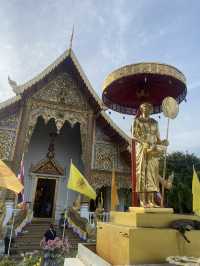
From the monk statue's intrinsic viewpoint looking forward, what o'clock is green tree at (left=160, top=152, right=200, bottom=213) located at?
The green tree is roughly at 8 o'clock from the monk statue.

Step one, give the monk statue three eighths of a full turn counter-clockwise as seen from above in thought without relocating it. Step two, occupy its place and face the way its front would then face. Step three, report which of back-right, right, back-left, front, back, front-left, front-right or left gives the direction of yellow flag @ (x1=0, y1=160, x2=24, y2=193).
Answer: left

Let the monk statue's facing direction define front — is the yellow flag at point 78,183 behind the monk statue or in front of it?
behind

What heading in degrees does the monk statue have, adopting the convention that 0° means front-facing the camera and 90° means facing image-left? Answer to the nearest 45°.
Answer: approximately 315°
